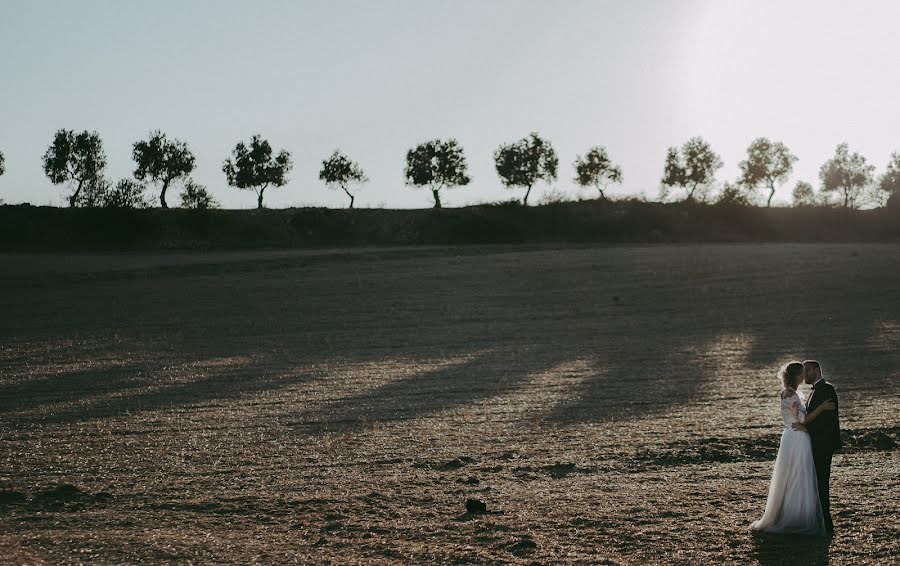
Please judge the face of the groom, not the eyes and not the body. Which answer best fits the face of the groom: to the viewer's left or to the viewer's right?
to the viewer's left

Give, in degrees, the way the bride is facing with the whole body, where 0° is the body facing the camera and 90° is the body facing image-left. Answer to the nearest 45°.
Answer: approximately 270°

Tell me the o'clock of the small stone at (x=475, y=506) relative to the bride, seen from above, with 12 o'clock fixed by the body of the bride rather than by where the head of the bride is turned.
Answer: The small stone is roughly at 6 o'clock from the bride.
